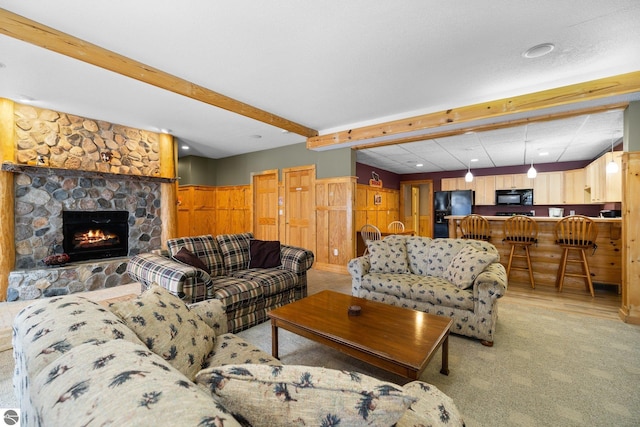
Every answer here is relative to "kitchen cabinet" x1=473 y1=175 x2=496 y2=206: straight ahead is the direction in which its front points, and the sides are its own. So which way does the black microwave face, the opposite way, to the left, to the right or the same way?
the same way

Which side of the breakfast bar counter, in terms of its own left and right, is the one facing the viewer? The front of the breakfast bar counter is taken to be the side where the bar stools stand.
front

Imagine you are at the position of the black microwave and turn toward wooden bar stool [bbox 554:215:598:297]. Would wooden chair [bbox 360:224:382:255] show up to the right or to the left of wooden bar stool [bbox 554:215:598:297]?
right

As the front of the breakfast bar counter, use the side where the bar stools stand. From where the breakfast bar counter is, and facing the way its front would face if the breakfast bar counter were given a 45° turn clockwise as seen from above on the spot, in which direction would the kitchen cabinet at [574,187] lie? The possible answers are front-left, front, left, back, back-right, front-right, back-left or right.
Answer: back-right

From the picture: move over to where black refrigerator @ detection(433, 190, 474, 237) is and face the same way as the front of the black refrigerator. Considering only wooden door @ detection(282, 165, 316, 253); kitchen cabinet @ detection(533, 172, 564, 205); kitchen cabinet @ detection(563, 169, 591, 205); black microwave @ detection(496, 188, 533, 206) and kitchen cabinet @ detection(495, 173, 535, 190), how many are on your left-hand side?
4

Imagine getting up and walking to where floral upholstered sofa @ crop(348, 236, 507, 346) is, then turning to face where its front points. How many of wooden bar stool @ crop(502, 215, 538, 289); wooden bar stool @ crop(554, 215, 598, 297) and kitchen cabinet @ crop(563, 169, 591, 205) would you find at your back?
3

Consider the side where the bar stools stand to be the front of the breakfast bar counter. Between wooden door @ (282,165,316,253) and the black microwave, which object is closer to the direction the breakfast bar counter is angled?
the wooden door

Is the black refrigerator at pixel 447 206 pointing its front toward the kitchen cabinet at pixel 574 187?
no

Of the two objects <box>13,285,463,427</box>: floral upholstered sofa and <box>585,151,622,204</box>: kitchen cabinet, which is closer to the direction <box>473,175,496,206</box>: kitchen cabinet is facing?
the floral upholstered sofa

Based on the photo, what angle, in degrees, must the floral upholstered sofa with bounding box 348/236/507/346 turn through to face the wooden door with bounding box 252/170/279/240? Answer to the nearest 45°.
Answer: approximately 90° to its right

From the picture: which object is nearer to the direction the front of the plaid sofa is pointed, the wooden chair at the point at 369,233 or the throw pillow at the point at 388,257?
the throw pillow

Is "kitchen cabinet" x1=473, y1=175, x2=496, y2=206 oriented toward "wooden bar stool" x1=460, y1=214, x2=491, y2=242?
yes

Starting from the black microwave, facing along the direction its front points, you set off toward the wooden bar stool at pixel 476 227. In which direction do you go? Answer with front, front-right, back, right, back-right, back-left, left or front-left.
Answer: front

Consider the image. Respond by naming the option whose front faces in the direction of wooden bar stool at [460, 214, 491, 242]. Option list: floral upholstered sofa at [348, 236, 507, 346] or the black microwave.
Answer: the black microwave

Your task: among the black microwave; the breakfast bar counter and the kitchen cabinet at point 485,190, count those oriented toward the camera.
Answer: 3

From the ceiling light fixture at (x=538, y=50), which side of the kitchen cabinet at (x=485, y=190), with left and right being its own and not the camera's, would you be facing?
front

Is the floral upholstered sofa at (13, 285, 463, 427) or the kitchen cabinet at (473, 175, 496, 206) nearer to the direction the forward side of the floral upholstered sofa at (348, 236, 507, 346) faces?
the floral upholstered sofa

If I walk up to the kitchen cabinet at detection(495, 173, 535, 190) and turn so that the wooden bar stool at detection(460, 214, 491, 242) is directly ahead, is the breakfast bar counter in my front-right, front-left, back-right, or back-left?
front-left
